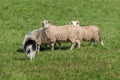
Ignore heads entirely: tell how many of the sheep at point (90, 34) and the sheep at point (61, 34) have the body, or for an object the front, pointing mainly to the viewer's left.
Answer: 2

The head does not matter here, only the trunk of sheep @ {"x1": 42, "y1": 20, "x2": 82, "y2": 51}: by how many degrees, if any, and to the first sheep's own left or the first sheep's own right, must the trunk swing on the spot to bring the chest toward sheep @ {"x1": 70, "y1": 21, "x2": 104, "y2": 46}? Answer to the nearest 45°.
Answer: approximately 135° to the first sheep's own right

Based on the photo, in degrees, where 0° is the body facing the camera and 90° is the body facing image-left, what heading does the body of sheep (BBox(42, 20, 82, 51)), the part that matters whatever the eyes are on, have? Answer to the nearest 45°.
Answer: approximately 90°

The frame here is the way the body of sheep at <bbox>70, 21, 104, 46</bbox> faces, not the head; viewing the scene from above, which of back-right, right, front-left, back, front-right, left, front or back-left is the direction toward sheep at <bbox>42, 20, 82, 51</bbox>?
front-left

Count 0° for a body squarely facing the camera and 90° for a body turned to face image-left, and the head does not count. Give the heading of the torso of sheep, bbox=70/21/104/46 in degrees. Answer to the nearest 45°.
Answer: approximately 90°
